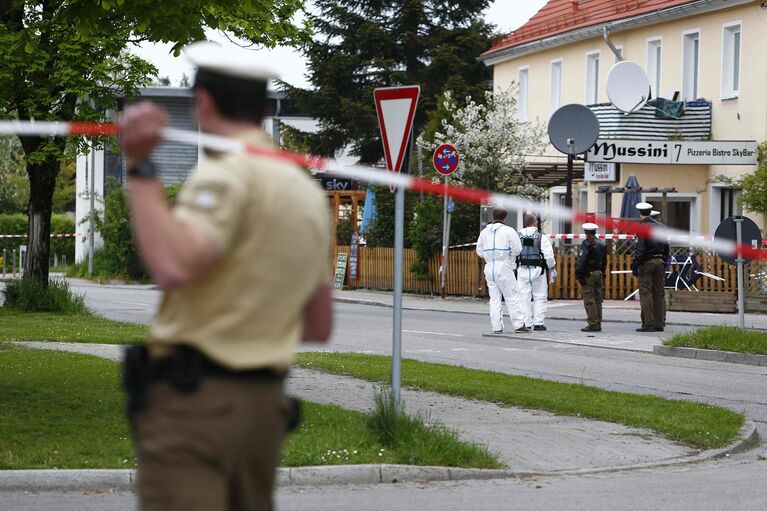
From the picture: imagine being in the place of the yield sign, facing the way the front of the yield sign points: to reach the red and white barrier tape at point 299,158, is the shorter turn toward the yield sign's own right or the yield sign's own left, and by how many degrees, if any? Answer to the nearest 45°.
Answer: approximately 45° to the yield sign's own left

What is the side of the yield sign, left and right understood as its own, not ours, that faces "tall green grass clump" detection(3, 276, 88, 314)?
right

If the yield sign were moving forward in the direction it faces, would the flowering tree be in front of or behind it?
behind

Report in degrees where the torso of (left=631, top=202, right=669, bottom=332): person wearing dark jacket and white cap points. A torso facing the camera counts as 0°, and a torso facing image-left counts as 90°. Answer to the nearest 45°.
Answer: approximately 135°

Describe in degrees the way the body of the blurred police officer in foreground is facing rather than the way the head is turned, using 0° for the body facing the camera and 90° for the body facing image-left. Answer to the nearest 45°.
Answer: approximately 135°
